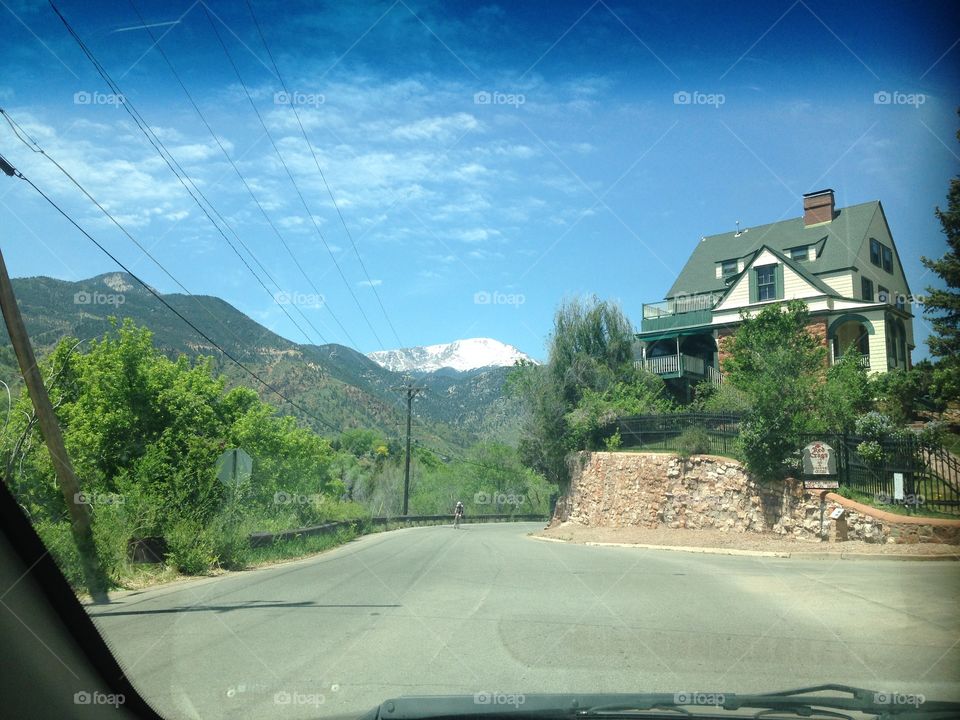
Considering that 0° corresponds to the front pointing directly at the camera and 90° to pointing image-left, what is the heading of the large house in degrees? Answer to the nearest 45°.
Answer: approximately 45°

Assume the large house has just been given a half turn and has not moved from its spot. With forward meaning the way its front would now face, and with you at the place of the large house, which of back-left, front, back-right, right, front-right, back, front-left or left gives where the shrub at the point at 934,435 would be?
back-right

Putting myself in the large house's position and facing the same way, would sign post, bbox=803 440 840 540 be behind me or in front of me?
in front

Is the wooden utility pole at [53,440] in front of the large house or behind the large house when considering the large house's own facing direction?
in front

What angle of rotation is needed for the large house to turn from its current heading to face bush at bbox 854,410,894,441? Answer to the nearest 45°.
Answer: approximately 45° to its left

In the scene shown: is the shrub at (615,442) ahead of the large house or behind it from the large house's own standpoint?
ahead

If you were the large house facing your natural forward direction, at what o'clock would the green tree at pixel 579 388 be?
The green tree is roughly at 1 o'clock from the large house.

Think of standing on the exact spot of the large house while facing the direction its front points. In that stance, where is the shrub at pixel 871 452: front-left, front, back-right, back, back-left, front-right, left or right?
front-left

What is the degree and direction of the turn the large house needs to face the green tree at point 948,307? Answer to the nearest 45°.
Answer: approximately 45° to its left
